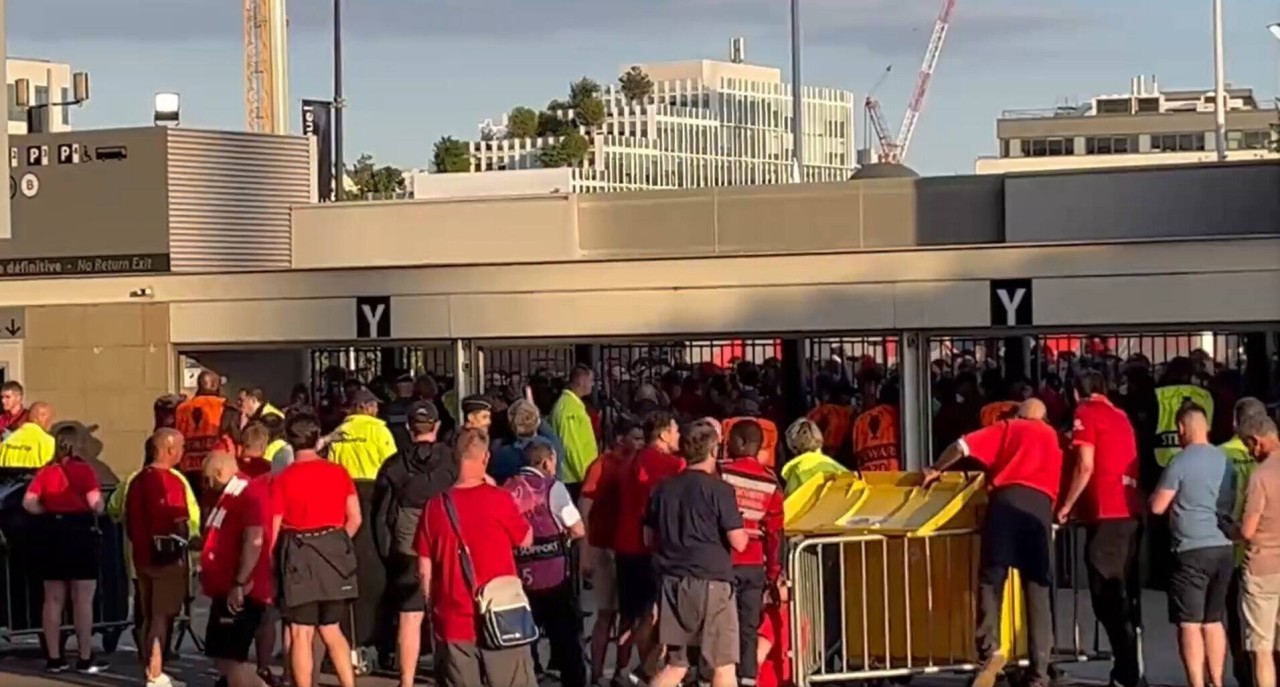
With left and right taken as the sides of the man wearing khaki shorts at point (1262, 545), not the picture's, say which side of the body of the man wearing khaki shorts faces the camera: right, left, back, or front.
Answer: left

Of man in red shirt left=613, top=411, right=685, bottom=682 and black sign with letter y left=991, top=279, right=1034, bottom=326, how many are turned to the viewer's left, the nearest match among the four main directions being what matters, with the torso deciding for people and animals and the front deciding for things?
0

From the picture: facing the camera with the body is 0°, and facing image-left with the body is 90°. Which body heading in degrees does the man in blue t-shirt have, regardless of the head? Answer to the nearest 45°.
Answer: approximately 135°

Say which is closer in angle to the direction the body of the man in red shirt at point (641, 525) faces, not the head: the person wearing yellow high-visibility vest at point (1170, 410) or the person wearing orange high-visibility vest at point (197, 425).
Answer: the person wearing yellow high-visibility vest

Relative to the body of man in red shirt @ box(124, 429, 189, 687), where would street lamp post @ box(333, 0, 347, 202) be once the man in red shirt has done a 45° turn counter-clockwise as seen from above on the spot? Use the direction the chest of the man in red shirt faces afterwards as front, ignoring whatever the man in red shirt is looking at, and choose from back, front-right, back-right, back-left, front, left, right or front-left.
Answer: front

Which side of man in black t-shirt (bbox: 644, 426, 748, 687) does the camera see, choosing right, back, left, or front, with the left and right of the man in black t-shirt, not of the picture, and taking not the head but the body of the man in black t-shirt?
back

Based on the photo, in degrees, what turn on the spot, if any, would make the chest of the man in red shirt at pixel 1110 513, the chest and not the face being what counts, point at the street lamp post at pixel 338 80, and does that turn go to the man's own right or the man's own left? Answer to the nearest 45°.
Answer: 0° — they already face it

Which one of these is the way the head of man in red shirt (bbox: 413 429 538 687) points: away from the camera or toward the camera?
away from the camera

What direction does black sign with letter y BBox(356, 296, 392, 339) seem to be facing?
toward the camera
